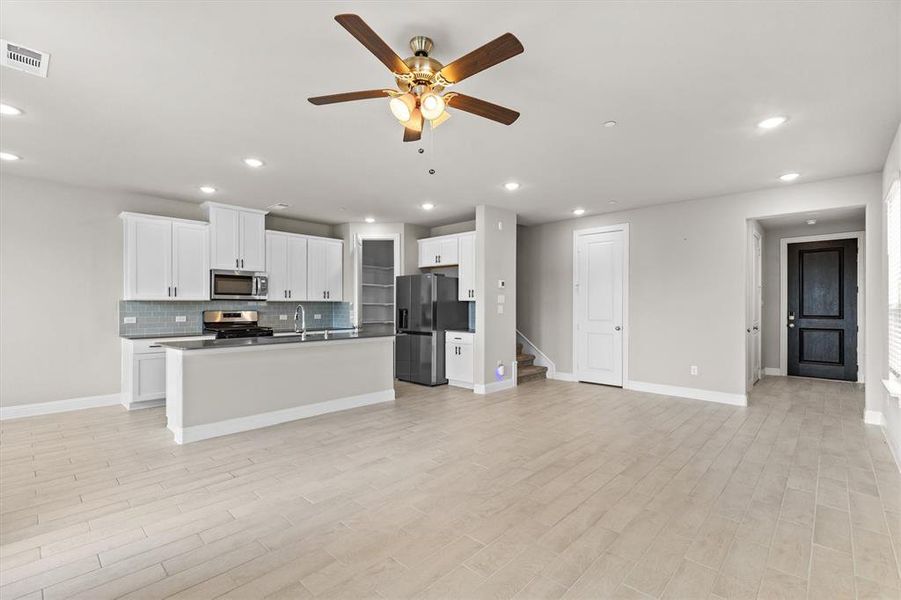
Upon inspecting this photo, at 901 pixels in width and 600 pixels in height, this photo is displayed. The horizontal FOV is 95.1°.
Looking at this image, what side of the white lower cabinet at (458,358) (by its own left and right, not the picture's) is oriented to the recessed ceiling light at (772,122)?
left

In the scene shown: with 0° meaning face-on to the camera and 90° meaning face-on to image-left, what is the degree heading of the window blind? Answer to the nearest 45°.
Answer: approximately 90°

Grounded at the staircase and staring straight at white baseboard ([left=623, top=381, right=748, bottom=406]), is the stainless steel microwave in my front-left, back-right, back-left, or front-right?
back-right

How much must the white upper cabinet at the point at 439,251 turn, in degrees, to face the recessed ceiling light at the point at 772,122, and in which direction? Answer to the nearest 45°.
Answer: approximately 90° to its left

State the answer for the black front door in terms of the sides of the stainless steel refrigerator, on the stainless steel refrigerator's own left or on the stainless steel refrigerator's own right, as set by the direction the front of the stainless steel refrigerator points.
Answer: on the stainless steel refrigerator's own left

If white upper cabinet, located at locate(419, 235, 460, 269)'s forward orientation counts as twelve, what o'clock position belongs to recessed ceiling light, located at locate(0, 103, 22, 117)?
The recessed ceiling light is roughly at 12 o'clock from the white upper cabinet.

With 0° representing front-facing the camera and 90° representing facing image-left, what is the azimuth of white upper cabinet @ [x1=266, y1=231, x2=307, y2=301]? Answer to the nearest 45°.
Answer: approximately 315°

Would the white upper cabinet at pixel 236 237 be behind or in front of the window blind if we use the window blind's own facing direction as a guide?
in front

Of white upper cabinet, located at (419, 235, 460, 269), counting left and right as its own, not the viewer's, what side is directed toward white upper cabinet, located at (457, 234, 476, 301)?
left

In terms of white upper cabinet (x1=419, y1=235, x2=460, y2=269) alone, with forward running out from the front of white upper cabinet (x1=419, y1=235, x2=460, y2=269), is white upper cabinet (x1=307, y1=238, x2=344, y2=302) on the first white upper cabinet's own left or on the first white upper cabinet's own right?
on the first white upper cabinet's own right
